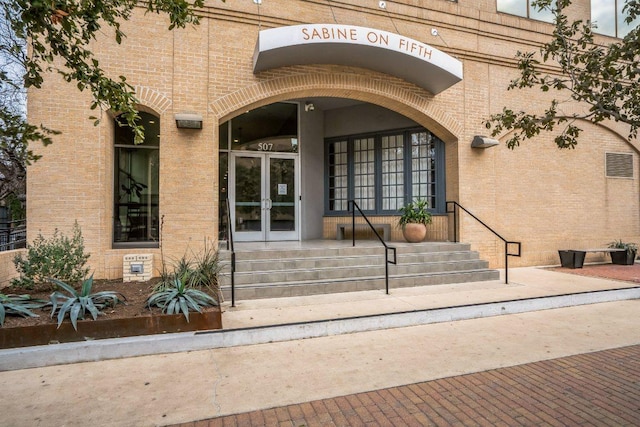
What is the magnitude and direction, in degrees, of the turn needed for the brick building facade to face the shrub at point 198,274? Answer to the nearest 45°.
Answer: approximately 45° to its right

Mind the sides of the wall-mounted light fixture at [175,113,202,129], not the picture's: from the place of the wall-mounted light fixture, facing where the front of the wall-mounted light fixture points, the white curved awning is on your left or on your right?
on your left

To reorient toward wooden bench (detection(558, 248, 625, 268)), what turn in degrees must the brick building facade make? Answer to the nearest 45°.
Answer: approximately 90° to its left

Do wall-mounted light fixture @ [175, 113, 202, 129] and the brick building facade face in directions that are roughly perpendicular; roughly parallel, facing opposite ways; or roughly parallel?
roughly parallel

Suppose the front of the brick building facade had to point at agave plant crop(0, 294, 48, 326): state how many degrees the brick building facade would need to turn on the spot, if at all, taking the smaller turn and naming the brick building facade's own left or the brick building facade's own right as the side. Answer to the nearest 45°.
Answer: approximately 45° to the brick building facade's own right

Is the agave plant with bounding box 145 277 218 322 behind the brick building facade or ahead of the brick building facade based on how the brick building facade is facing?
ahead

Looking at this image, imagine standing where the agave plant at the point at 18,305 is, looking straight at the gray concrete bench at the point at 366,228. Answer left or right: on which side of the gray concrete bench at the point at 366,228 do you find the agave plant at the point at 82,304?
right

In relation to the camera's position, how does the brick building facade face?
facing the viewer

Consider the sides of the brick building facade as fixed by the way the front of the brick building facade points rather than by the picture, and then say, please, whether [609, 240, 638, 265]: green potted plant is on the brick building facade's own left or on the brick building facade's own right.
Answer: on the brick building facade's own left

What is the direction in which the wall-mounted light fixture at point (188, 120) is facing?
toward the camera

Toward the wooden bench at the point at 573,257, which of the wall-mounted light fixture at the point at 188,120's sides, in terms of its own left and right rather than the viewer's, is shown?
left
